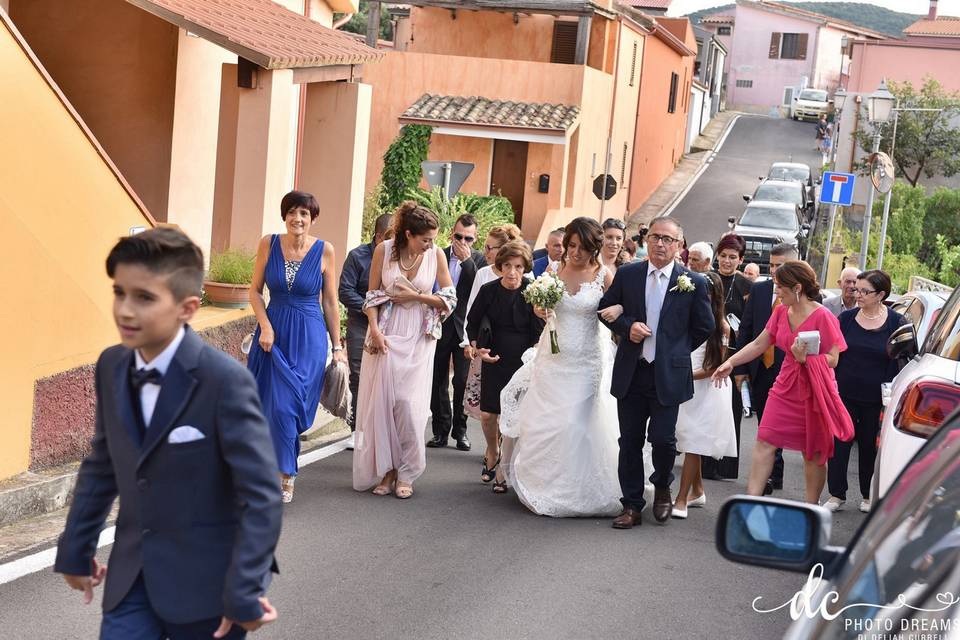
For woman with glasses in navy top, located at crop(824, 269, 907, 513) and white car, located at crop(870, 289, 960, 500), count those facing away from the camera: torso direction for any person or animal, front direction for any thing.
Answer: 1

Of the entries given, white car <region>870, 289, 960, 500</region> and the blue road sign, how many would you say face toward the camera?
1

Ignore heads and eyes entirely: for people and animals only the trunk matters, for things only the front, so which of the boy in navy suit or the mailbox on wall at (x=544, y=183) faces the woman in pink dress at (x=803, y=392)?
the mailbox on wall

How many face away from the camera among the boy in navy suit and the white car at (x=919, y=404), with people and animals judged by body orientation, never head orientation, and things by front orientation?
1

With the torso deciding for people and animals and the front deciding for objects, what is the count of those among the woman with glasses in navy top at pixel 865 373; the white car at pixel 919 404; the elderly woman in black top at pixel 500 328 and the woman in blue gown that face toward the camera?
3

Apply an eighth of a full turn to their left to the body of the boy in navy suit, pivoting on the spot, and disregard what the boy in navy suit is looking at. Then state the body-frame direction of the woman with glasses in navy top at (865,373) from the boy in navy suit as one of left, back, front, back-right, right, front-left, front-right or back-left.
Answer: back-left

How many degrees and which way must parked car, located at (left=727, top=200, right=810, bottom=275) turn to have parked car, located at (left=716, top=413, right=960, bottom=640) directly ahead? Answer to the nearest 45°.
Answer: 0° — it already faces it

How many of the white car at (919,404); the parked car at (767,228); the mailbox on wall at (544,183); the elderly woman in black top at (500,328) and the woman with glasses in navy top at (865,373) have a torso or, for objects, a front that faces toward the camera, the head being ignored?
4
